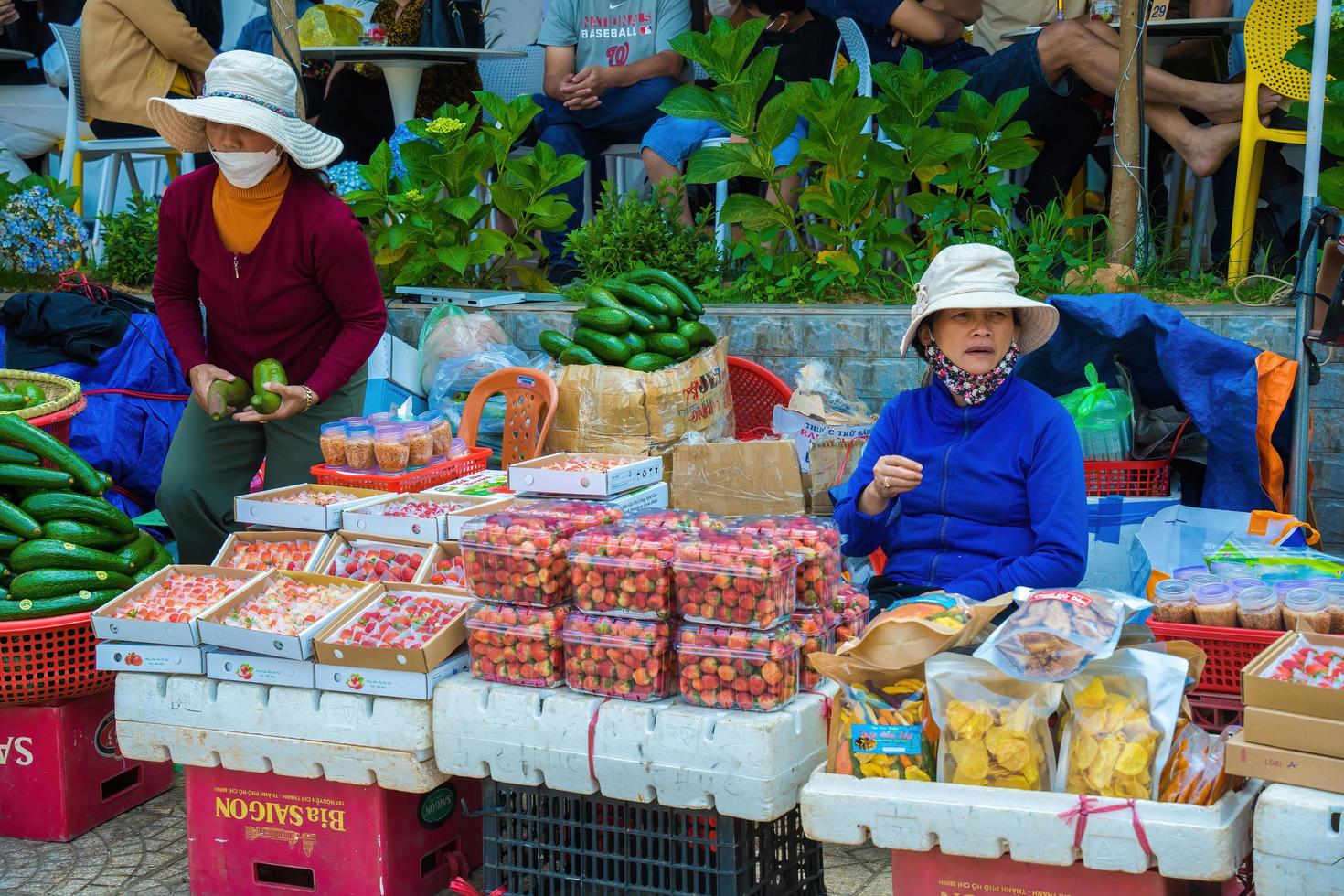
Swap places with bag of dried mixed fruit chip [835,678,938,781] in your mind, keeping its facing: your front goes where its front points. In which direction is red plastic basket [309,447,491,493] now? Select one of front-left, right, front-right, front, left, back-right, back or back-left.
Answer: back-right

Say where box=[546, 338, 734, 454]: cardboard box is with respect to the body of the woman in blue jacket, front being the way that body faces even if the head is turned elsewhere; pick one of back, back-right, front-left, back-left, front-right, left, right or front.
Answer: back-right

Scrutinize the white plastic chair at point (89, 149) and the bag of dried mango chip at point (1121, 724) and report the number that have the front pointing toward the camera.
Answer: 1

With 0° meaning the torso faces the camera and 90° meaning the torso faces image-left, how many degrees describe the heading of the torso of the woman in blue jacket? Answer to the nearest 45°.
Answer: approximately 0°
